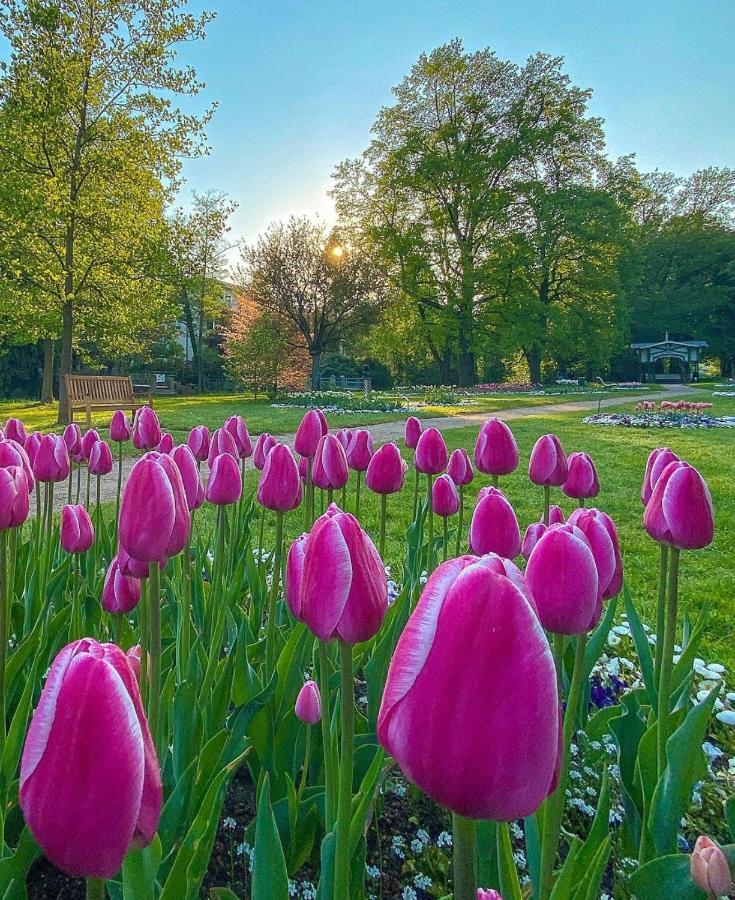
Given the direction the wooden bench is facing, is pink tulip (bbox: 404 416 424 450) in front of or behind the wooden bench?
in front

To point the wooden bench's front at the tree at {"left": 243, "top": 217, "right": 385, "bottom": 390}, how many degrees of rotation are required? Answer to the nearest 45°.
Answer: approximately 90° to its left

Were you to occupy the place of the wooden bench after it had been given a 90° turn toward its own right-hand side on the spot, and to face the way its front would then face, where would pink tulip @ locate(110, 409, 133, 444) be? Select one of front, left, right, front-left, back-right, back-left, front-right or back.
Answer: front-left

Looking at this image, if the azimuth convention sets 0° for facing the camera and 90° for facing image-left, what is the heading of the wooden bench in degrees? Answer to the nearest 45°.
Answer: approximately 315°
